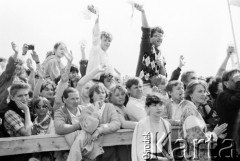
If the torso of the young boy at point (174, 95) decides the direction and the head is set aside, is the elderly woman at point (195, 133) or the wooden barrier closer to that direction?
the elderly woman

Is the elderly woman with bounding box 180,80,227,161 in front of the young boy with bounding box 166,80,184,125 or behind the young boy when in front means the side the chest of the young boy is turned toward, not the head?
in front

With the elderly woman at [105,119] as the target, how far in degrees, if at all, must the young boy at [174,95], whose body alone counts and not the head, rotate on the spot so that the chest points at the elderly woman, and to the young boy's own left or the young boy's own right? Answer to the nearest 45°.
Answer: approximately 90° to the young boy's own right

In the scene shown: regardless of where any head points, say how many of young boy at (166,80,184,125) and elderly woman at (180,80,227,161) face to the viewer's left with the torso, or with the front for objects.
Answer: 0

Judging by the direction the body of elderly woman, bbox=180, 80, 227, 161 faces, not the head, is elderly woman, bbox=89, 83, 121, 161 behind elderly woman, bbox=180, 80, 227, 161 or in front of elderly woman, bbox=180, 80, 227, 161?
behind

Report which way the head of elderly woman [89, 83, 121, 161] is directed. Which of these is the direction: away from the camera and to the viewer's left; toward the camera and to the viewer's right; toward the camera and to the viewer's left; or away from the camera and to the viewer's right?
toward the camera and to the viewer's right

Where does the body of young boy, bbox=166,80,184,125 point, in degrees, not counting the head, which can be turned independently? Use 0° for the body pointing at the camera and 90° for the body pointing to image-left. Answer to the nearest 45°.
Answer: approximately 315°
